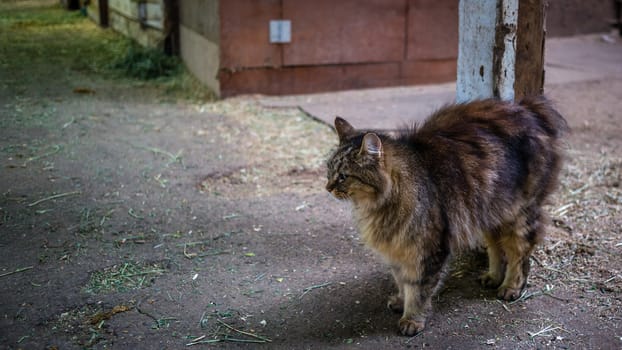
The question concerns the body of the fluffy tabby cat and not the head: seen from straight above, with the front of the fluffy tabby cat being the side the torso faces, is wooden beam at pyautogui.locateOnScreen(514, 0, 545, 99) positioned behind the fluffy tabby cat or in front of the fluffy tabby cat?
behind

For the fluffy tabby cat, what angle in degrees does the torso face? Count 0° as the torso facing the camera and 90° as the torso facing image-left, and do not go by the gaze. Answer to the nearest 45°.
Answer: approximately 45°

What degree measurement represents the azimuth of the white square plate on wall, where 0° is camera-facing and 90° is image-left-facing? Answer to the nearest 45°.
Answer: approximately 0°

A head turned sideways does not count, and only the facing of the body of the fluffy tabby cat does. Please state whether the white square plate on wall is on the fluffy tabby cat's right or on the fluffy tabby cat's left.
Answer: on the fluffy tabby cat's right

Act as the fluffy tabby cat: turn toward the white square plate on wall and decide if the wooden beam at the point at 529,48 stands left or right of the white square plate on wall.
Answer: right

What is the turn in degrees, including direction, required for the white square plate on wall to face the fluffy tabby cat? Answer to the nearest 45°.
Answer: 0° — it already faces it
